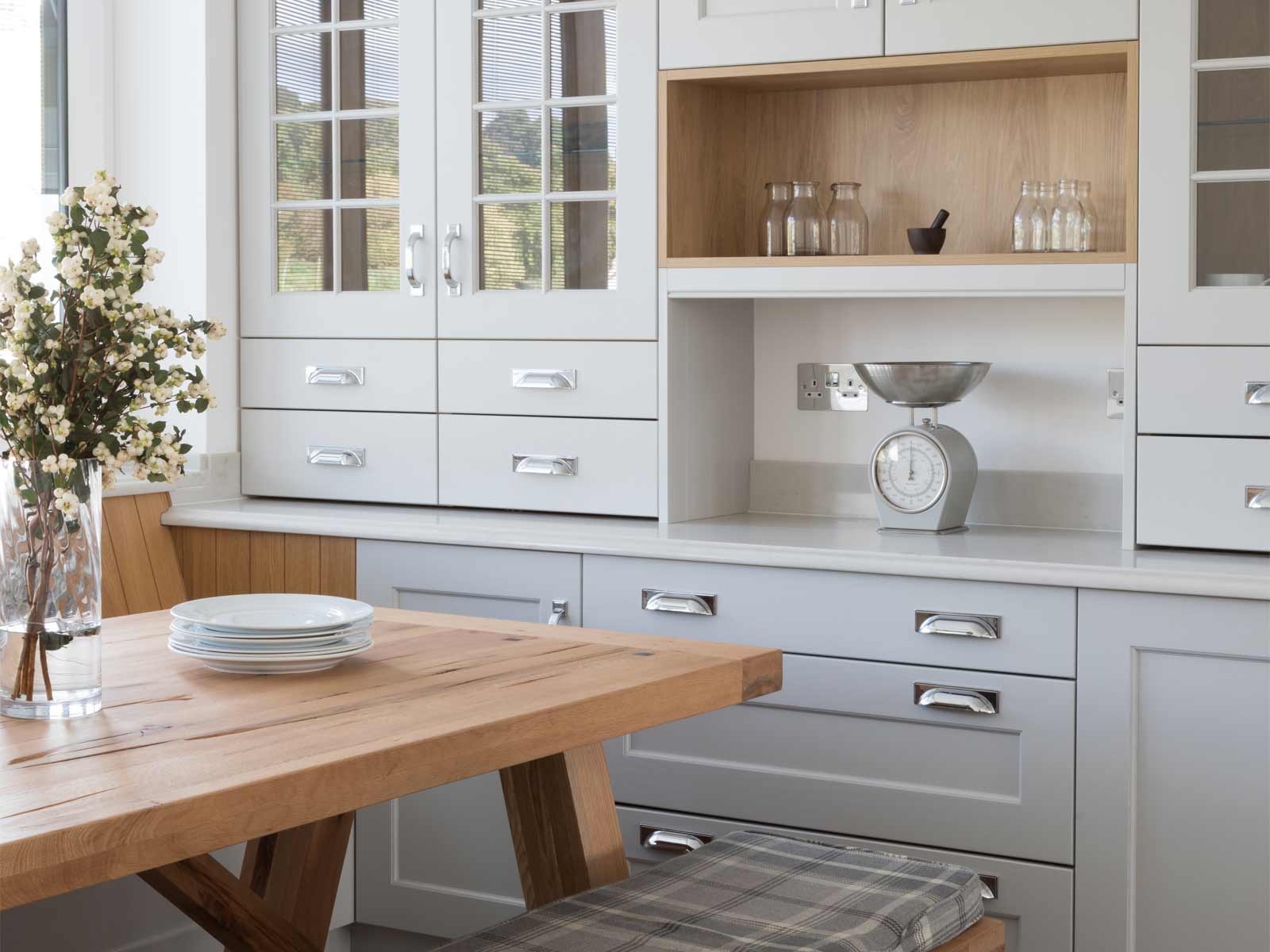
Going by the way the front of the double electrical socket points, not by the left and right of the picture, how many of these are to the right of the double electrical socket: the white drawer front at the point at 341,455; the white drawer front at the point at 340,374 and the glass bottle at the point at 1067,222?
2

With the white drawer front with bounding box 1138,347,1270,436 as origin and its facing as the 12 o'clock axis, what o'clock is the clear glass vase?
The clear glass vase is roughly at 1 o'clock from the white drawer front.

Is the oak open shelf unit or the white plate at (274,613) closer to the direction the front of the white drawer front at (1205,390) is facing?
the white plate

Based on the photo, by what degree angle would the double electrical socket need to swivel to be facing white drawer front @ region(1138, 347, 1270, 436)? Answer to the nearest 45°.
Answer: approximately 45° to its left

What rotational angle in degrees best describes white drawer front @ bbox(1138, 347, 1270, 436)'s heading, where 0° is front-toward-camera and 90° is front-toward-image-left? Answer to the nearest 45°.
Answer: approximately 0°

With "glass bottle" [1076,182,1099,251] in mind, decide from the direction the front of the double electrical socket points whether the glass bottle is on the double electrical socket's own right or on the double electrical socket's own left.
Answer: on the double electrical socket's own left

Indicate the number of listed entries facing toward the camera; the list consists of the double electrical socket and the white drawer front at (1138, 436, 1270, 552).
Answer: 2

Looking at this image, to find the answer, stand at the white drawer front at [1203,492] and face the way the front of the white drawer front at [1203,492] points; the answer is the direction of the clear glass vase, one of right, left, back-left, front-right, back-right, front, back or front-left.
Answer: front-right

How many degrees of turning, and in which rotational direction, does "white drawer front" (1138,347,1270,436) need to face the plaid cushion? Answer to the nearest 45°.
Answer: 0° — it already faces it
